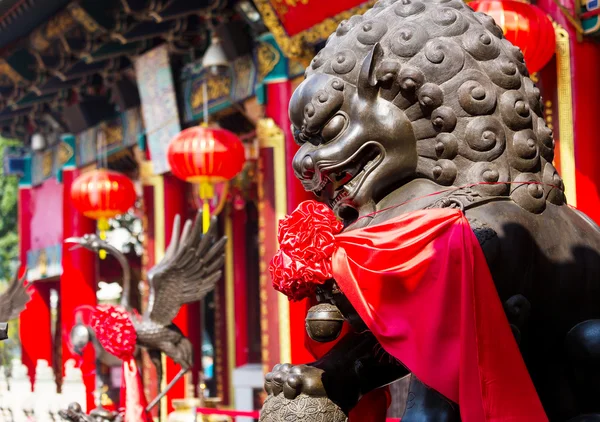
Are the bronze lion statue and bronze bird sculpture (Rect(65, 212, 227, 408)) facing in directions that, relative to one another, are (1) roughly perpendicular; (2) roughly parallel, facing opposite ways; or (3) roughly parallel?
roughly parallel

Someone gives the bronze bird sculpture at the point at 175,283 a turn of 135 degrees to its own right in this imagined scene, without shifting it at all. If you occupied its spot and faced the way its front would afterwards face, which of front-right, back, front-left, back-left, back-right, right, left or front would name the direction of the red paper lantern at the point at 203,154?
front-left

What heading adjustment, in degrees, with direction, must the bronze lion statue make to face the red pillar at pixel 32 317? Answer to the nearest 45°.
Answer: approximately 45° to its right

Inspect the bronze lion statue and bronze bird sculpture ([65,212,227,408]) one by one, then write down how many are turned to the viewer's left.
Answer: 2

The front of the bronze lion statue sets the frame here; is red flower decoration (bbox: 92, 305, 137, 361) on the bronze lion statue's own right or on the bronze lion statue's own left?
on the bronze lion statue's own right

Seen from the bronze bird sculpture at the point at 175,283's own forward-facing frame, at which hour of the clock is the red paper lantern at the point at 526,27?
The red paper lantern is roughly at 7 o'clock from the bronze bird sculpture.

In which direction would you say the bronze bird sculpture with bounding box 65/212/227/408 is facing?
to the viewer's left

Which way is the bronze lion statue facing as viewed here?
to the viewer's left

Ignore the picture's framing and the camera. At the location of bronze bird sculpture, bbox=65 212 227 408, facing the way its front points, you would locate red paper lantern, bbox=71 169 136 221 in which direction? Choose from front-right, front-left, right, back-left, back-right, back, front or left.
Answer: right

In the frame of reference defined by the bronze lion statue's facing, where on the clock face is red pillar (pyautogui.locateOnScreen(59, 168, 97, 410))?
The red pillar is roughly at 2 o'clock from the bronze lion statue.
